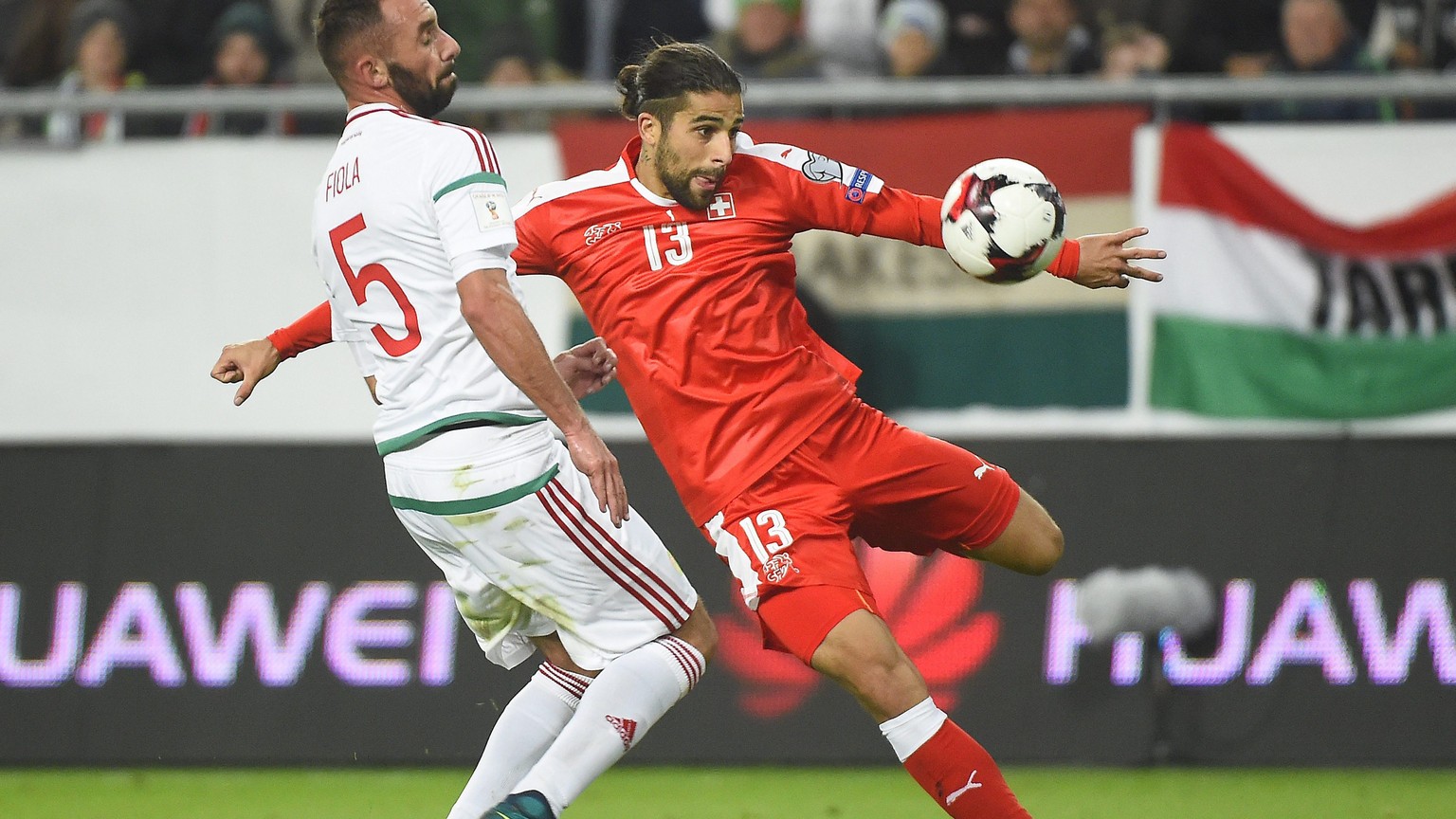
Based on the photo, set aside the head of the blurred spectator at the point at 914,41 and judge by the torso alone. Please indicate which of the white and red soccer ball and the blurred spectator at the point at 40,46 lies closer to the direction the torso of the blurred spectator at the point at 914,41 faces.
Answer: the white and red soccer ball

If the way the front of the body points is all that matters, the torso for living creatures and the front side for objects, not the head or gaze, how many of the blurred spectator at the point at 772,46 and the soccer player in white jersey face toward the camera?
1

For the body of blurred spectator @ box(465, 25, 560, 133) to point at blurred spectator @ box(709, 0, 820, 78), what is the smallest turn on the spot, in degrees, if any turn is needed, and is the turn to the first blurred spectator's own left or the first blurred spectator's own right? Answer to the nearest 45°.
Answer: approximately 90° to the first blurred spectator's own left

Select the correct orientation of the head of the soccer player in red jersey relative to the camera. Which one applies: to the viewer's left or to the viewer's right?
to the viewer's right

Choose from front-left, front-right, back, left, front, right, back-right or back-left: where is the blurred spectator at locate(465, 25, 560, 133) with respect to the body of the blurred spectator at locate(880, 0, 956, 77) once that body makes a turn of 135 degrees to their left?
back-left

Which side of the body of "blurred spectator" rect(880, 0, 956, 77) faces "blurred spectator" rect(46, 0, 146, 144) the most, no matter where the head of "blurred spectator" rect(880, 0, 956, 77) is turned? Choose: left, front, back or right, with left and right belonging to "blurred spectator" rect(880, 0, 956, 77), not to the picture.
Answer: right

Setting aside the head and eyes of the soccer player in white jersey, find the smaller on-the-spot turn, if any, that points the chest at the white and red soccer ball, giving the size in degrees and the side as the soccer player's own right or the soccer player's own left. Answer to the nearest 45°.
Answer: approximately 45° to the soccer player's own right

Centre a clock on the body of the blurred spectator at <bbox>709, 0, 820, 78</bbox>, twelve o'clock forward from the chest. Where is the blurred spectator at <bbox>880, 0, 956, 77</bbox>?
the blurred spectator at <bbox>880, 0, 956, 77</bbox> is roughly at 9 o'clock from the blurred spectator at <bbox>709, 0, 820, 78</bbox>.

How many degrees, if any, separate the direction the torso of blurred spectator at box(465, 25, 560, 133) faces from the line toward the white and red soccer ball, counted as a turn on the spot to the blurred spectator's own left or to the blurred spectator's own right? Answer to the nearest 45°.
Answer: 0° — they already face it

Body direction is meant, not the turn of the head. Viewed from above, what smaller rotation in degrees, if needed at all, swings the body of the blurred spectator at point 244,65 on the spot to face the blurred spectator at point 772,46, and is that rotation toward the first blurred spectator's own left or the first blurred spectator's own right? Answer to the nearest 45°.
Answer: approximately 90° to the first blurred spectator's own left
